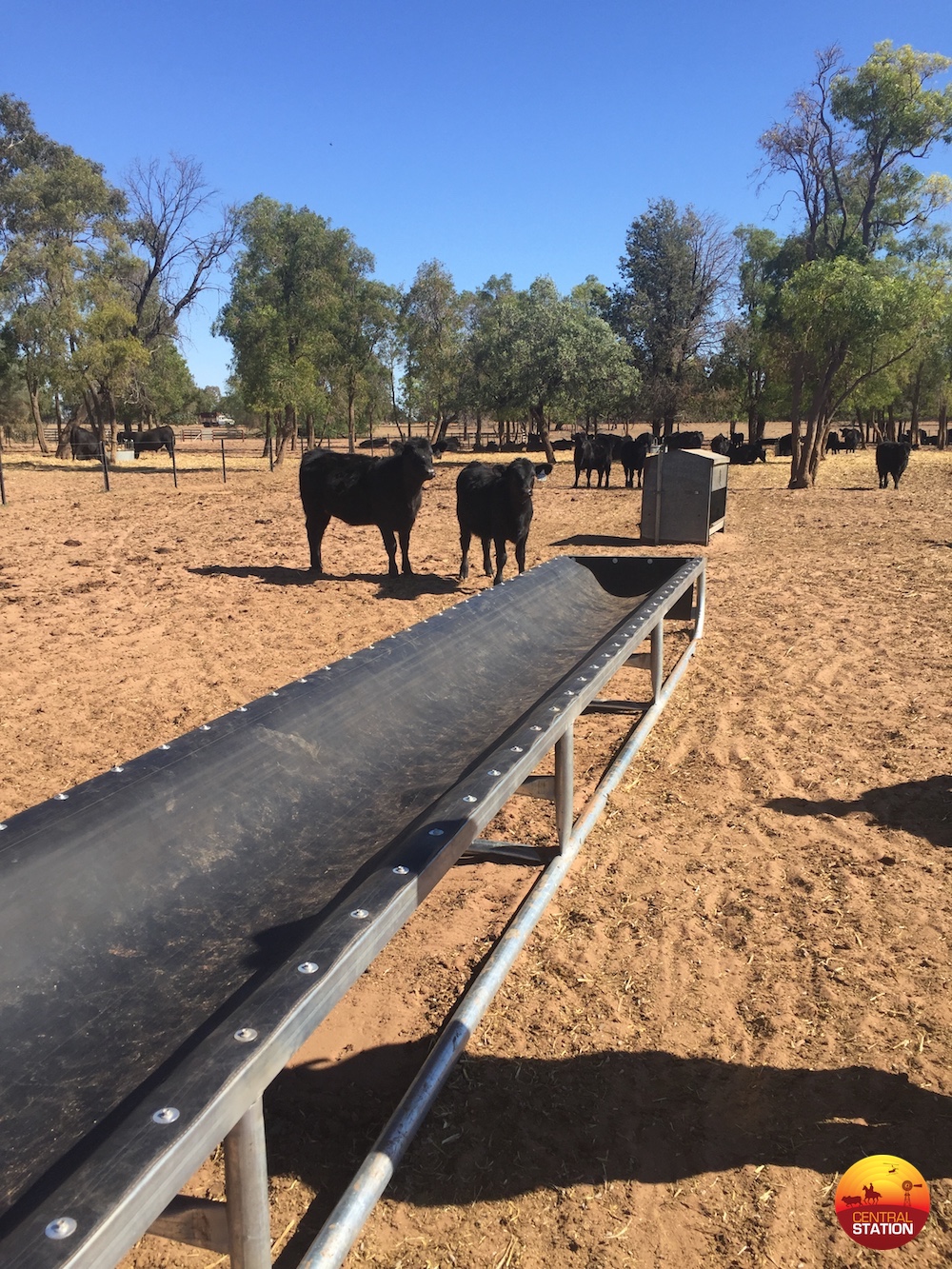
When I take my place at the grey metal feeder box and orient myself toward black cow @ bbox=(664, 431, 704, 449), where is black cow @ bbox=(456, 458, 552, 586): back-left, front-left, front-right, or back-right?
back-left

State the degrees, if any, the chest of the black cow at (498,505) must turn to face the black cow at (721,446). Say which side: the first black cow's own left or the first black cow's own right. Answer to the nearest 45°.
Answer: approximately 135° to the first black cow's own left

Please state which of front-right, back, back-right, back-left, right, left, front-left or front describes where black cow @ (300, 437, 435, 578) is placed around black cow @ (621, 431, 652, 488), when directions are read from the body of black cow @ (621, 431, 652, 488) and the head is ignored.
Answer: front-right

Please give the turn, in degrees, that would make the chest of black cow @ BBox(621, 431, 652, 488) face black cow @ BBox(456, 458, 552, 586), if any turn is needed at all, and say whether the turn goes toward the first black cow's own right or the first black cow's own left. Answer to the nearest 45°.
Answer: approximately 45° to the first black cow's own right

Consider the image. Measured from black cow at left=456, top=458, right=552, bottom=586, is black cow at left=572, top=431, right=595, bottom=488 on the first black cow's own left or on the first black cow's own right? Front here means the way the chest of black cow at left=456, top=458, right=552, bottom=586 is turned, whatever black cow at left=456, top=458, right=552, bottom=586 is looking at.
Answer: on the first black cow's own left

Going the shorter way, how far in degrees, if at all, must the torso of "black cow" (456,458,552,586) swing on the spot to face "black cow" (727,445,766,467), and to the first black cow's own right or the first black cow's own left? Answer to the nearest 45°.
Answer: approximately 135° to the first black cow's own left

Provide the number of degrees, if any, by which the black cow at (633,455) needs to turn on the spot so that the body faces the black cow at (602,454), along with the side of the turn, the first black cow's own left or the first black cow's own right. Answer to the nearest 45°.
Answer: approximately 135° to the first black cow's own right

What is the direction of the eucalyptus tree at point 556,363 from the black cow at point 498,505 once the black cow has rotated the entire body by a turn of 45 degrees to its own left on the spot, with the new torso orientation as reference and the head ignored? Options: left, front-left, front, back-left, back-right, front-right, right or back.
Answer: left

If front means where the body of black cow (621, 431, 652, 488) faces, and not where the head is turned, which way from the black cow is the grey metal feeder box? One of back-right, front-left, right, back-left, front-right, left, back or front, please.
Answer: front-right

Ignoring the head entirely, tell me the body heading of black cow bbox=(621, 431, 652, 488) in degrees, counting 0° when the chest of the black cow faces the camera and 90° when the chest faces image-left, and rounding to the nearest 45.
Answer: approximately 315°

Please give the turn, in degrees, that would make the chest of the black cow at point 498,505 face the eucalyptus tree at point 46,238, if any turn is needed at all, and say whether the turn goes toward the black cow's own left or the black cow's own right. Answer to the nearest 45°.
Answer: approximately 180°

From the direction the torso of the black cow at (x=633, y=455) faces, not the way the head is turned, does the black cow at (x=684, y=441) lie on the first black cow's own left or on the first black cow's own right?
on the first black cow's own left

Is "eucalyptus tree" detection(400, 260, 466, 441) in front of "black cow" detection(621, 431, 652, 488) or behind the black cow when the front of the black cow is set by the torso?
behind

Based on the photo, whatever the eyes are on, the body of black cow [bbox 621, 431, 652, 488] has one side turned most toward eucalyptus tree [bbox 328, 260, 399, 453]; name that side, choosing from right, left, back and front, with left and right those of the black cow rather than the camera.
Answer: back

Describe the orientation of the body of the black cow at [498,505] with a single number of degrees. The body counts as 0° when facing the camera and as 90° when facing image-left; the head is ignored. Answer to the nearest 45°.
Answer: approximately 315°

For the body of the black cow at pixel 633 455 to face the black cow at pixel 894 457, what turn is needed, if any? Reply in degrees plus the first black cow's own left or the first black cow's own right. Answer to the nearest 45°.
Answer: approximately 45° to the first black cow's own left
